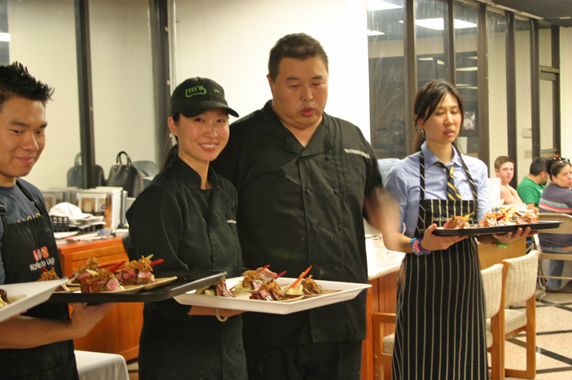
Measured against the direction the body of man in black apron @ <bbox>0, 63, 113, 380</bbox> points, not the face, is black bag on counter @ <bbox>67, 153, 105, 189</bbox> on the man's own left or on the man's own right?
on the man's own left

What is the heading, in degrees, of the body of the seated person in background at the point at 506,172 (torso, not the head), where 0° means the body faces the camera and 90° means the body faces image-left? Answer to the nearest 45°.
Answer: approximately 315°

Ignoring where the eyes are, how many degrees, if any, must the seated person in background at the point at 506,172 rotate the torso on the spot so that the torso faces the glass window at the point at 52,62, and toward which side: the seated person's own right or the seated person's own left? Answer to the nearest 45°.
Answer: approximately 90° to the seated person's own right

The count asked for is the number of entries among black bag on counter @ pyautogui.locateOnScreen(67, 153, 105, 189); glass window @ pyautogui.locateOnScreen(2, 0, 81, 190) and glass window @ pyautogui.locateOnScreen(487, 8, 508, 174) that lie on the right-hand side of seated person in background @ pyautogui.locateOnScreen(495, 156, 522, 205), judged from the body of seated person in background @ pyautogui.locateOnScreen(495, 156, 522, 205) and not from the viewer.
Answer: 2

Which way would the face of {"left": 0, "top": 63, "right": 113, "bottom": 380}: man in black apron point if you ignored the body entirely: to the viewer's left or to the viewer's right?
to the viewer's right

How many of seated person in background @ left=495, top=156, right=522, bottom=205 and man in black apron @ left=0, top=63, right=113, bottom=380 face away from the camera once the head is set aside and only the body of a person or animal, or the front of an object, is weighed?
0

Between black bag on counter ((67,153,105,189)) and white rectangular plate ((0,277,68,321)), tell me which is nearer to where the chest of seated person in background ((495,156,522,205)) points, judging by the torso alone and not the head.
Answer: the white rectangular plate
